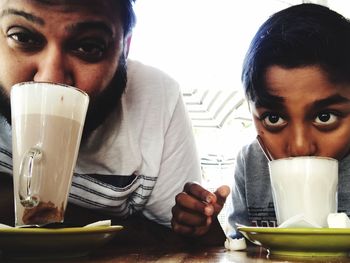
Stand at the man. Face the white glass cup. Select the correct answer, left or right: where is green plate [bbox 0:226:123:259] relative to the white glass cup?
right

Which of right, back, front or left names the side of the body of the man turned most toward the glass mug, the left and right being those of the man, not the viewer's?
front

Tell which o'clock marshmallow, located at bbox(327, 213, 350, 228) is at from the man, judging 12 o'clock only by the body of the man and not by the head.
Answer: The marshmallow is roughly at 11 o'clock from the man.

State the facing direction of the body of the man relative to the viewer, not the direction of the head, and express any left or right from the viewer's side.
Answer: facing the viewer

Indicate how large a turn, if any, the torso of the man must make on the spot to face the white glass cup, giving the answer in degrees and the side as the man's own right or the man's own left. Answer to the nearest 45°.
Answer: approximately 45° to the man's own left

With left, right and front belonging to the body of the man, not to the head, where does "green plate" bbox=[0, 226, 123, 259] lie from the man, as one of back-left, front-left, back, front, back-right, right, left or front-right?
front
